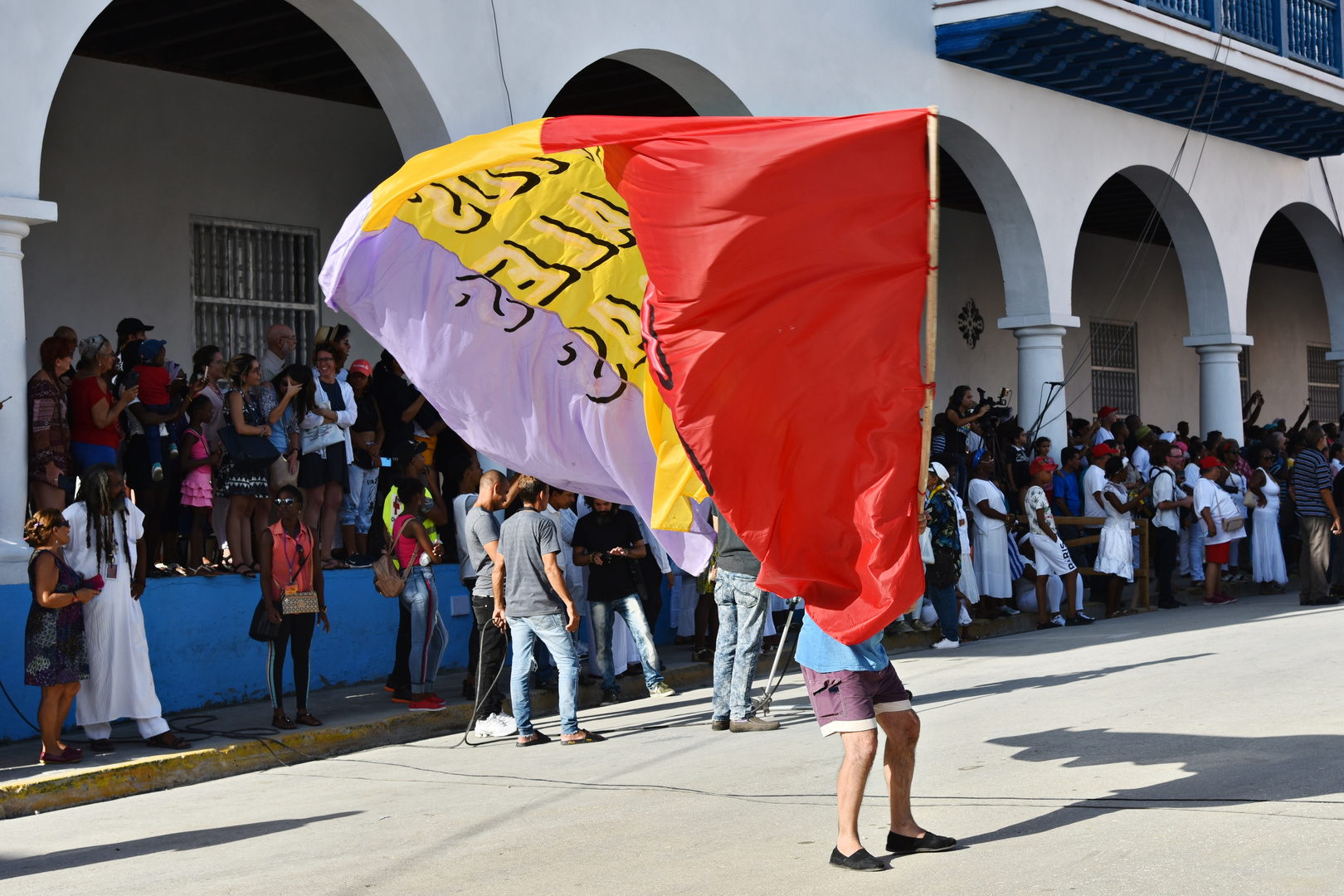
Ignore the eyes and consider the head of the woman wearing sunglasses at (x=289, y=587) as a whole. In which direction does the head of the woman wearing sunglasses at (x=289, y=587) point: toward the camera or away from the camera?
toward the camera

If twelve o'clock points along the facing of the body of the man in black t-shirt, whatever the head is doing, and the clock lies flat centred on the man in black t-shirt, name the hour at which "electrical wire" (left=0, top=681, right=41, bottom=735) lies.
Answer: The electrical wire is roughly at 2 o'clock from the man in black t-shirt.

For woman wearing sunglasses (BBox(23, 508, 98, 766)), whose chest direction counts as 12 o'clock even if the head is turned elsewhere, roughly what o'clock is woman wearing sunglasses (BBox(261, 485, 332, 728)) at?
woman wearing sunglasses (BBox(261, 485, 332, 728)) is roughly at 11 o'clock from woman wearing sunglasses (BBox(23, 508, 98, 766)).

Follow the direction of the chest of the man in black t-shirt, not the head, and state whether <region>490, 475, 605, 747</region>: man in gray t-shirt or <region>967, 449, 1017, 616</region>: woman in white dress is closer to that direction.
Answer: the man in gray t-shirt

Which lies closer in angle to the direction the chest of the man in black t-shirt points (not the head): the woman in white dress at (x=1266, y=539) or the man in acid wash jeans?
the man in acid wash jeans

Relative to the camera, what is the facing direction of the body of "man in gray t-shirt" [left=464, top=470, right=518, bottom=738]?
to the viewer's right

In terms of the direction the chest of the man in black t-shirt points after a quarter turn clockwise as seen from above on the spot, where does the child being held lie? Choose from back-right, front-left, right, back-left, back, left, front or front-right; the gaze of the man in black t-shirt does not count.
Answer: front

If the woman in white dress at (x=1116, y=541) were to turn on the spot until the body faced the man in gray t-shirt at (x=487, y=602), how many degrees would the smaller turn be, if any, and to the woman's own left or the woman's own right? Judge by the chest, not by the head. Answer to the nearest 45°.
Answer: approximately 135° to the woman's own right

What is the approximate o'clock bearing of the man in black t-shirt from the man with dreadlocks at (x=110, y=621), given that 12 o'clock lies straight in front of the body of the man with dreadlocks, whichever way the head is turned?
The man in black t-shirt is roughly at 10 o'clock from the man with dreadlocks.

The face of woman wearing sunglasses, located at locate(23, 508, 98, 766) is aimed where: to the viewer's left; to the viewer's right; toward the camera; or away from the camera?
to the viewer's right

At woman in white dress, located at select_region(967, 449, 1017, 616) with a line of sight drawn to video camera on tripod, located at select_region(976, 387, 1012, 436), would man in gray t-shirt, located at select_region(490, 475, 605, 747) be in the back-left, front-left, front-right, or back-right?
back-left

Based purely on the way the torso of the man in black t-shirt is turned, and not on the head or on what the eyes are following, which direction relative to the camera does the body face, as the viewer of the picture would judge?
toward the camera

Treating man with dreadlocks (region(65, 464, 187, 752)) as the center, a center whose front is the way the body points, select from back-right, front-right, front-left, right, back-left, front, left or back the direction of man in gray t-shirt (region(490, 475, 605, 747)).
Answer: front-left

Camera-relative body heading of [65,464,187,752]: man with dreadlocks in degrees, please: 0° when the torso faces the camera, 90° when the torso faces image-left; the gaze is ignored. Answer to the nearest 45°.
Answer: approximately 315°
